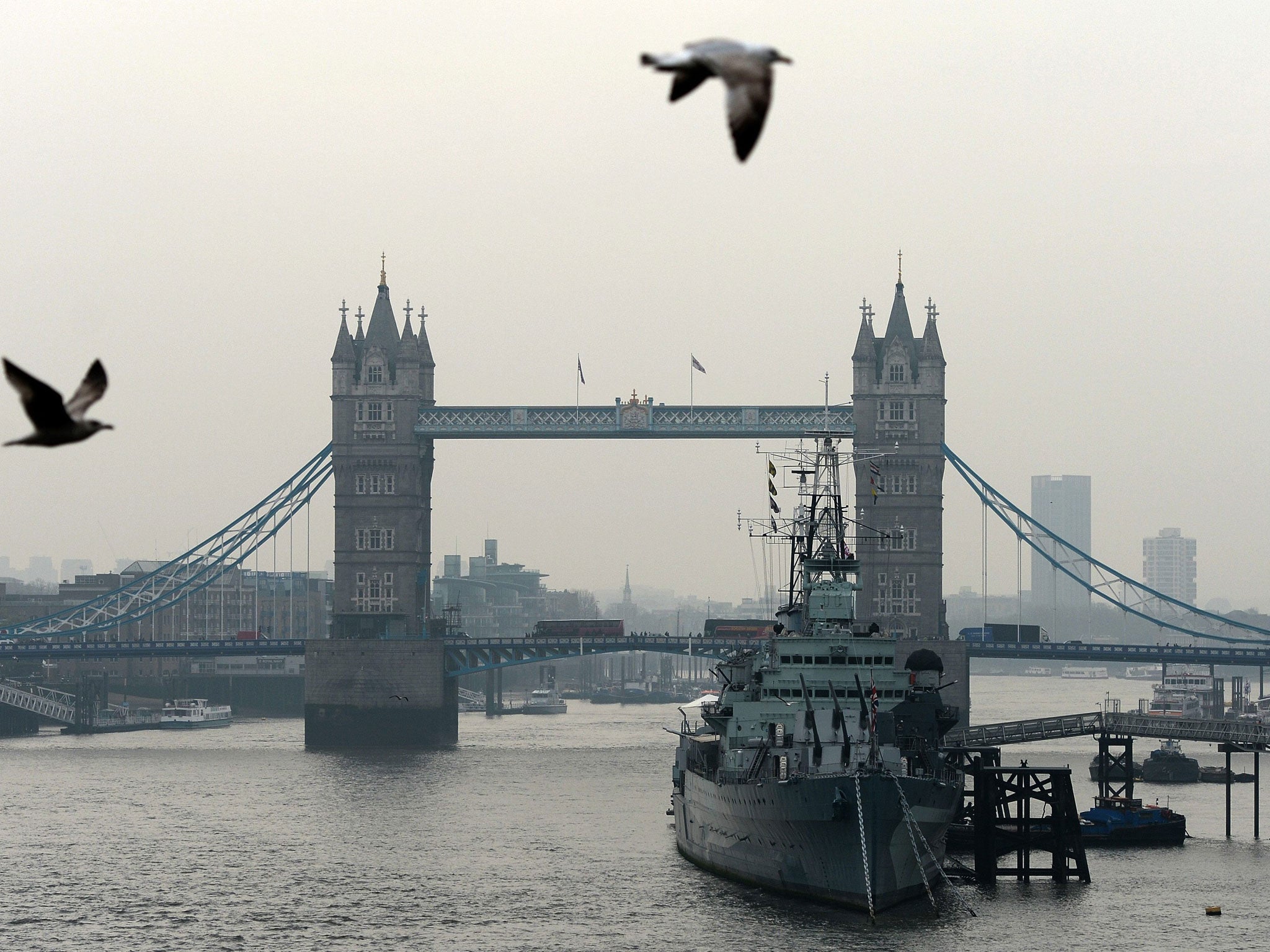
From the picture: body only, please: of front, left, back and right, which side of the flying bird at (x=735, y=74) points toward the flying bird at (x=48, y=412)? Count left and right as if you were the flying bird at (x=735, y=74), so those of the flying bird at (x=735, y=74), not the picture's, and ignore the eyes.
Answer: back

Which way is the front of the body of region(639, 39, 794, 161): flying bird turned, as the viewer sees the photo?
to the viewer's right
